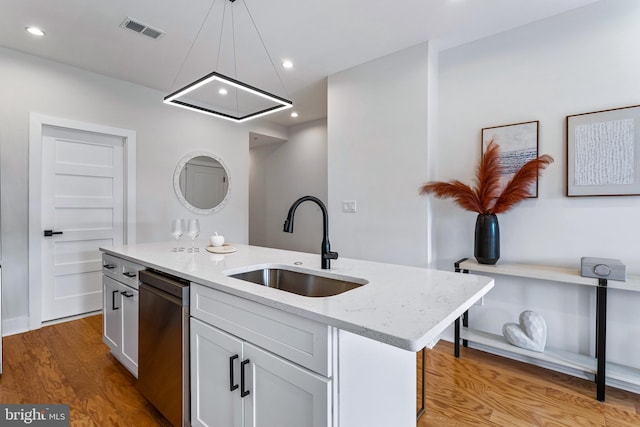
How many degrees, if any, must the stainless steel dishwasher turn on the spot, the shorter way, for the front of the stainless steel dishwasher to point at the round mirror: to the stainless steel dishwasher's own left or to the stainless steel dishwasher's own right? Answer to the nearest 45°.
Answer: approximately 135° to the stainless steel dishwasher's own right

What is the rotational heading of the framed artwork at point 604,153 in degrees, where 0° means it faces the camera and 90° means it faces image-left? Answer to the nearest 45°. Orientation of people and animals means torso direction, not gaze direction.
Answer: approximately 45°

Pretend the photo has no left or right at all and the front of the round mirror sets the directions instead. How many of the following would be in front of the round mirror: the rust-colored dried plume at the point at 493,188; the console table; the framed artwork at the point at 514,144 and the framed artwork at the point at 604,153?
4

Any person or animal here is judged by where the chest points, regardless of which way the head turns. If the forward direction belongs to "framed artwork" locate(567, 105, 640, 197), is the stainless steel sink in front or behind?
in front

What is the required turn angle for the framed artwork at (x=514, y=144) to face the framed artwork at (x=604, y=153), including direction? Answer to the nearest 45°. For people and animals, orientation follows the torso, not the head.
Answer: approximately 135° to its left

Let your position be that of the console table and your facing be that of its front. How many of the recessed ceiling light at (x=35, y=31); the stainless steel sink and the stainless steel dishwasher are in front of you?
3

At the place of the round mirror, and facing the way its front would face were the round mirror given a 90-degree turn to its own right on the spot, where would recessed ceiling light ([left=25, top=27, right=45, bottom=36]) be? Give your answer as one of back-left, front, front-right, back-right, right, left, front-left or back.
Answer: front

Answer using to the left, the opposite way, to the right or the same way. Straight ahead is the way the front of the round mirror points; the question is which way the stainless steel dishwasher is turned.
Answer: to the right

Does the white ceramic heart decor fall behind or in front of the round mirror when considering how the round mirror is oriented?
in front

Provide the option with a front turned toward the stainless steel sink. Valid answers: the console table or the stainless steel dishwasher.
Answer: the console table
